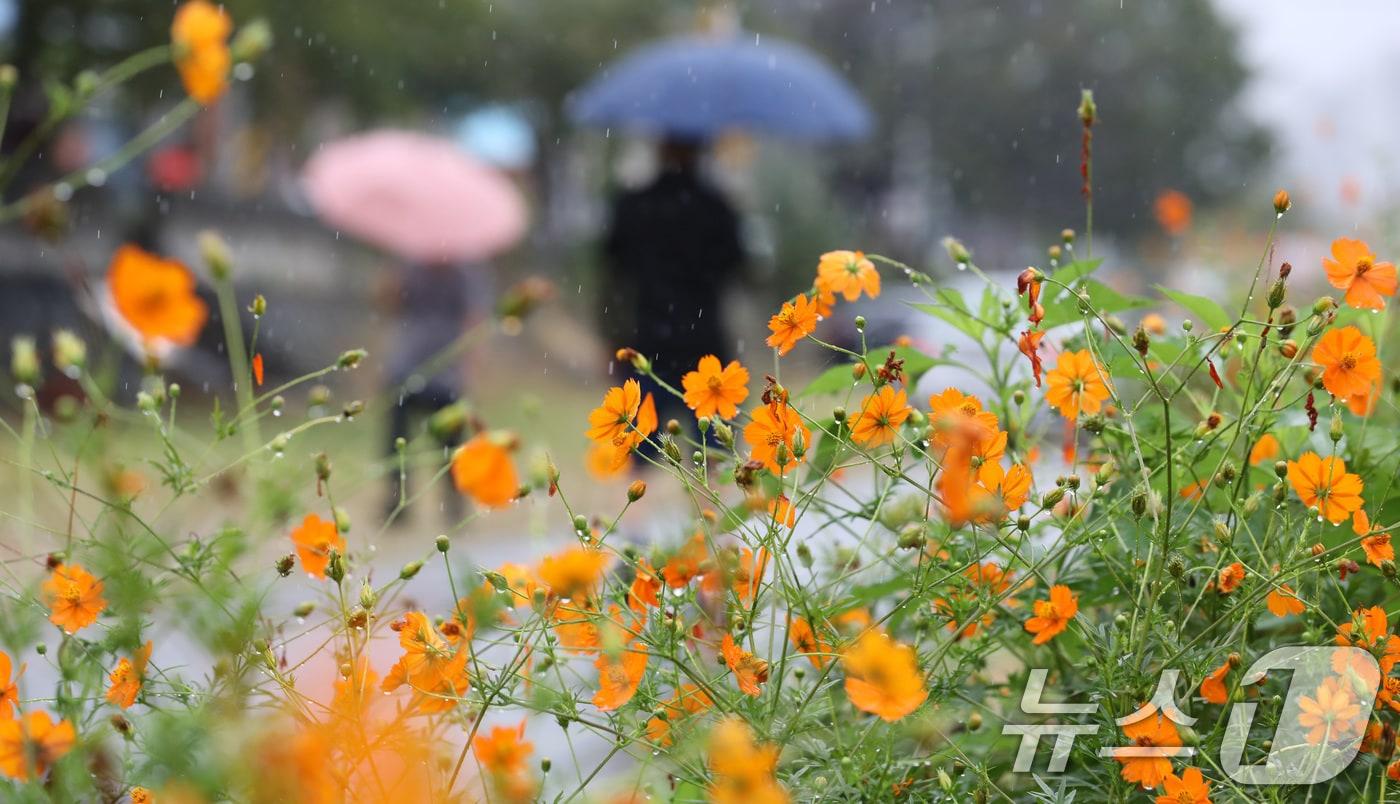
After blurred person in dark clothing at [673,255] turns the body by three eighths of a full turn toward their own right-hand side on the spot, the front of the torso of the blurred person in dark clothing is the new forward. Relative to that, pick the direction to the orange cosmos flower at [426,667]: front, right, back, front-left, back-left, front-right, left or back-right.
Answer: front-right

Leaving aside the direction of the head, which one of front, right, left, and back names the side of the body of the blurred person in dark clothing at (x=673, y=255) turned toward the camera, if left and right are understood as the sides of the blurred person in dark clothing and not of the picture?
back

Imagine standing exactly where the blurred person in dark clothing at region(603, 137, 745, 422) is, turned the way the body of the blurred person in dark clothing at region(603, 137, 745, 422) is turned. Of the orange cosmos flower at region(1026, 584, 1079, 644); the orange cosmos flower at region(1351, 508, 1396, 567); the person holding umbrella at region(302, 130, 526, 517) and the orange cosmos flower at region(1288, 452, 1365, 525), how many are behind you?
3

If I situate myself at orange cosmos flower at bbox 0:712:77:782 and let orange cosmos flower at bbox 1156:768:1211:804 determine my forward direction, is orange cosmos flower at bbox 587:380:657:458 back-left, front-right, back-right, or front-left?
front-left

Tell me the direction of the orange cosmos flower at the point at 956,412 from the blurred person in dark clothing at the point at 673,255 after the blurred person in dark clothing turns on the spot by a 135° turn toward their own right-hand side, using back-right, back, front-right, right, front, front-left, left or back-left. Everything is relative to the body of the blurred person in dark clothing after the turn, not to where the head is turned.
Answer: front-right

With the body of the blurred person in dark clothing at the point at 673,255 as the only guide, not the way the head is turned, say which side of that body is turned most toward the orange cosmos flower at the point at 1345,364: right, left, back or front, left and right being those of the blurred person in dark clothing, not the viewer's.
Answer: back

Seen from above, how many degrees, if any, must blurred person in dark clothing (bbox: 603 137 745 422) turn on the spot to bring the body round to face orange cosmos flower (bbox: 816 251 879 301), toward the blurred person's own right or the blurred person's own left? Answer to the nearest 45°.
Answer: approximately 180°

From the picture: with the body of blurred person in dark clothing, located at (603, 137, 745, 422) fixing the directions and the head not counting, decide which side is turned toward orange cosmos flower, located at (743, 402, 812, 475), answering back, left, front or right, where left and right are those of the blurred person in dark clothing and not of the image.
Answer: back

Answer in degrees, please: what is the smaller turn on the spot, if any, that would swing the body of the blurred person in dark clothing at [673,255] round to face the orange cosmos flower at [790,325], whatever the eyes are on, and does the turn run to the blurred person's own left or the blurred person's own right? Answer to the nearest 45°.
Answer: approximately 180°
